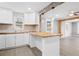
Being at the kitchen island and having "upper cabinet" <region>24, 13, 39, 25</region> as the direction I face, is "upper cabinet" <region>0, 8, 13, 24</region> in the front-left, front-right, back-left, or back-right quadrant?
front-left

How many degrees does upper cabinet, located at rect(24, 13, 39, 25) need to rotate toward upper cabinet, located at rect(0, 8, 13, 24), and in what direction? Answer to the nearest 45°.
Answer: approximately 45° to its right

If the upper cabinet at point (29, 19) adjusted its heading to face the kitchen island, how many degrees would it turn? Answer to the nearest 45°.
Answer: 0° — it already faces it

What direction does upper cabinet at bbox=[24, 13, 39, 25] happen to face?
toward the camera

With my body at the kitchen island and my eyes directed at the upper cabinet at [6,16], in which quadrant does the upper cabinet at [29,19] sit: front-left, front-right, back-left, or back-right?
front-right

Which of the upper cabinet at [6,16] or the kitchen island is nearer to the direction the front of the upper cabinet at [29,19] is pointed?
the kitchen island
